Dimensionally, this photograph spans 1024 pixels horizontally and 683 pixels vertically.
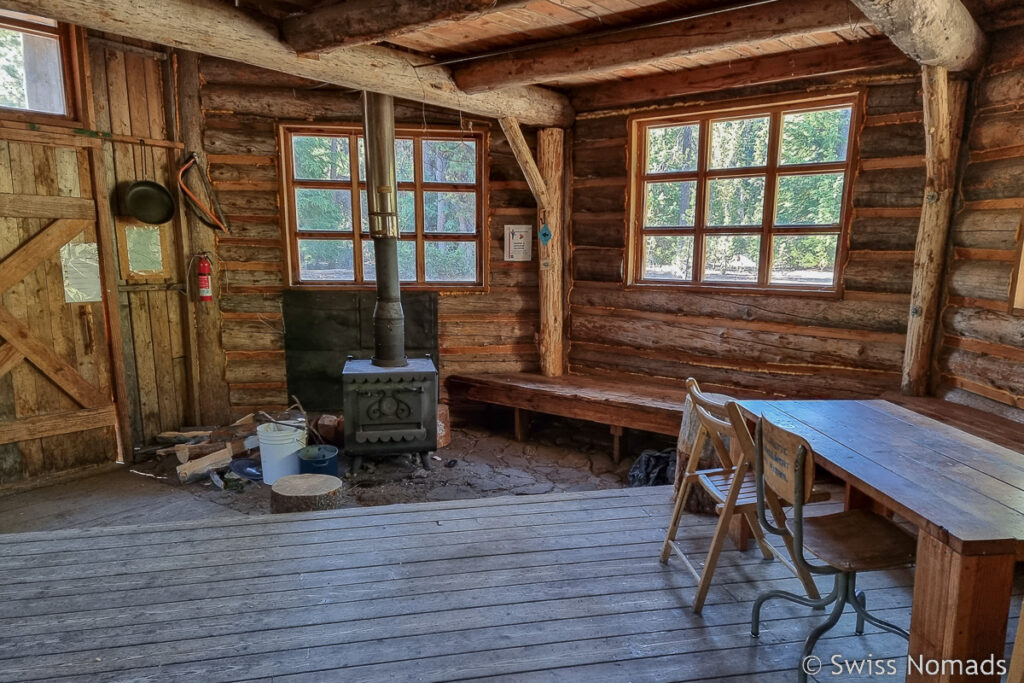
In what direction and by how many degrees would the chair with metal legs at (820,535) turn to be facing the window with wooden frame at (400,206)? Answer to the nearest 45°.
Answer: approximately 90° to its left

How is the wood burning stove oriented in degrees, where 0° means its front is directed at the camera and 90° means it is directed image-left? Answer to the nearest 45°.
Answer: approximately 0°

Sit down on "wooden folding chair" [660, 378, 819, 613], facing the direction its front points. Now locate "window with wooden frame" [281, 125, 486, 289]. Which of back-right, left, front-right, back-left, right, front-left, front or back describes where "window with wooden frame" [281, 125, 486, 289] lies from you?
left

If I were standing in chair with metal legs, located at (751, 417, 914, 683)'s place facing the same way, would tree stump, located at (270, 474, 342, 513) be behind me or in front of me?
behind

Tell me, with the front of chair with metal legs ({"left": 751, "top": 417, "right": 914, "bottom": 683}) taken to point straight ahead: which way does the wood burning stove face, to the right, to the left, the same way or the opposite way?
to the right

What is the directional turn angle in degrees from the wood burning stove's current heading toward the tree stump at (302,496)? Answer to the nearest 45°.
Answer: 0° — it already faces it

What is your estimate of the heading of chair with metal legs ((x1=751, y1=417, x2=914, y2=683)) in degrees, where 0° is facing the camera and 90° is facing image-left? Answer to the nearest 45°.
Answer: approximately 225°

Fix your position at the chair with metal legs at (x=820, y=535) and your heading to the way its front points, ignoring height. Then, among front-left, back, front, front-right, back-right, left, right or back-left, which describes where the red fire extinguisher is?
back-left

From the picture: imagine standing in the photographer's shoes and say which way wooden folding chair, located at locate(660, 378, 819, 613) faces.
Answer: facing away from the viewer and to the right of the viewer

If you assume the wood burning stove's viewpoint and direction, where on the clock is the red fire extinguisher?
The red fire extinguisher is roughly at 4 o'clock from the wood burning stove.

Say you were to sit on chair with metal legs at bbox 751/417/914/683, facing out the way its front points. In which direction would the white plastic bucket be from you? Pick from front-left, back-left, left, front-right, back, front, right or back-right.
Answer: back-left

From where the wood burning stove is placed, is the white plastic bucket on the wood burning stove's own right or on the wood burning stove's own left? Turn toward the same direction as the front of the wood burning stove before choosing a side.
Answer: on the wood burning stove's own right
